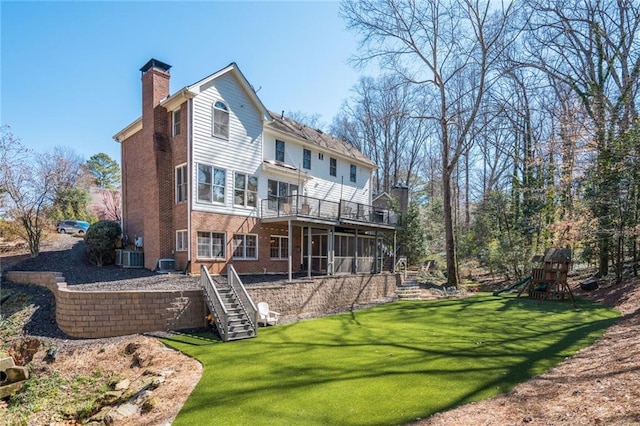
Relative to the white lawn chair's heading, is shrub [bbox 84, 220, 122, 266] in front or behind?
behind

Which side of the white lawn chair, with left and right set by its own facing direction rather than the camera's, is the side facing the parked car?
back

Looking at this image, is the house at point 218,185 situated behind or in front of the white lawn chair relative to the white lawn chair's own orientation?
behind

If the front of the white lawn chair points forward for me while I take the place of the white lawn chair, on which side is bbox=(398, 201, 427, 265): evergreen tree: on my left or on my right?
on my left

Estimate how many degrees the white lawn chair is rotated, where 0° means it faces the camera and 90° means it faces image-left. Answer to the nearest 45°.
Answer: approximately 315°
